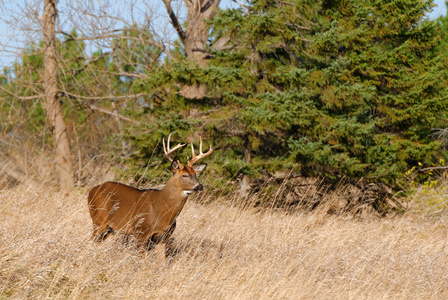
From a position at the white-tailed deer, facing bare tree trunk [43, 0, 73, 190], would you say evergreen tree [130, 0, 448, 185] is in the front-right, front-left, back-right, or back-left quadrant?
front-right

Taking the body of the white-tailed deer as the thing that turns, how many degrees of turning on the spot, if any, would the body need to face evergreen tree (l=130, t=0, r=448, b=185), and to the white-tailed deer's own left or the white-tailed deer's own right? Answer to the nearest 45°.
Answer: approximately 90° to the white-tailed deer's own left

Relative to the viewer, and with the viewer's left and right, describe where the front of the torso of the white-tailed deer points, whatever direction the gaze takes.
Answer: facing the viewer and to the right of the viewer

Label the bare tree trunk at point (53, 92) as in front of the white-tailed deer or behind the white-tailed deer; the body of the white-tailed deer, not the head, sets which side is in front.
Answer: behind
